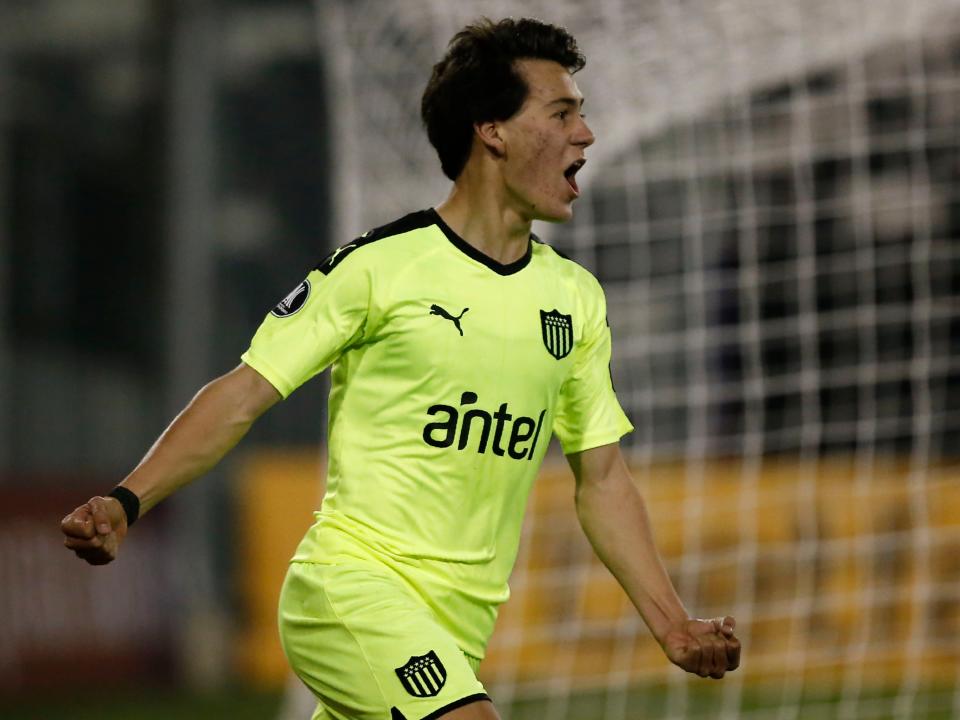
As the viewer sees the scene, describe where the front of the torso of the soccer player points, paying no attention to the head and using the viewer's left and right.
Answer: facing the viewer and to the right of the viewer

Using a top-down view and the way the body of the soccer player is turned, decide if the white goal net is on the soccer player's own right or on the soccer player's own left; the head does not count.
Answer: on the soccer player's own left

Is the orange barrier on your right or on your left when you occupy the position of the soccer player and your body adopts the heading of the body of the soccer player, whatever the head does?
on your left
